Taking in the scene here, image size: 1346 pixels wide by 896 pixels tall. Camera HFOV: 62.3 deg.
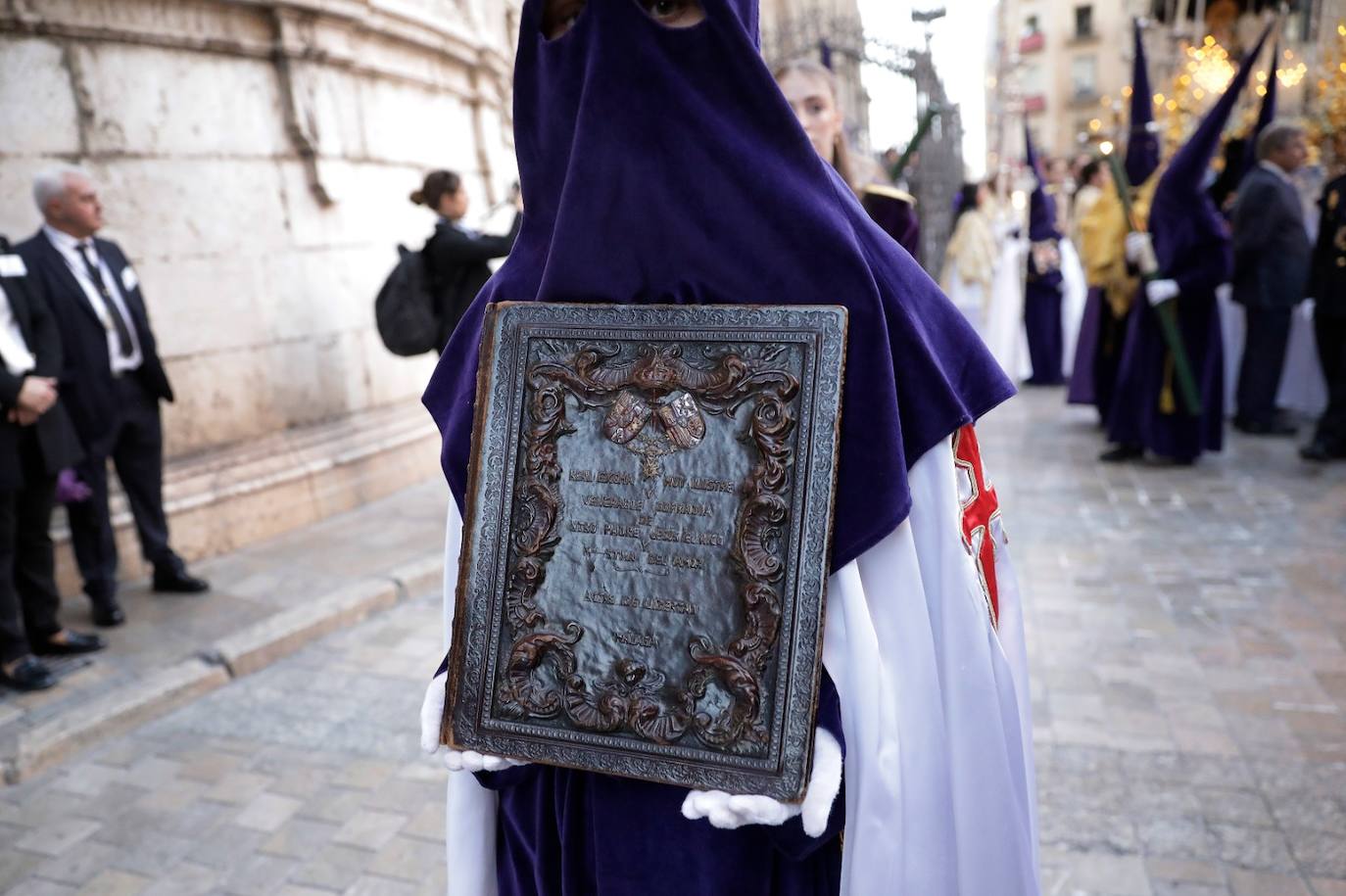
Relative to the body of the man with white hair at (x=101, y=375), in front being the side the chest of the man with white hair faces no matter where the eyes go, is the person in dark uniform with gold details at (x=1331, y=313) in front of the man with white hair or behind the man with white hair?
in front

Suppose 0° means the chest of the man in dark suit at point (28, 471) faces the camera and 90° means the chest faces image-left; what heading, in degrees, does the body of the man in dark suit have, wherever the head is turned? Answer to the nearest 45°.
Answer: approximately 315°

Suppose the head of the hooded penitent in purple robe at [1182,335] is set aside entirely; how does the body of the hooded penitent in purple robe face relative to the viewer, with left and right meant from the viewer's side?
facing to the left of the viewer

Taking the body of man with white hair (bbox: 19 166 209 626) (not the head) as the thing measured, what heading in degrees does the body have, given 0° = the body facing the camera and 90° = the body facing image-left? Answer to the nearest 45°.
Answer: approximately 315°

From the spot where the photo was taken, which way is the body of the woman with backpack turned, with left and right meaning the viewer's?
facing to the right of the viewer

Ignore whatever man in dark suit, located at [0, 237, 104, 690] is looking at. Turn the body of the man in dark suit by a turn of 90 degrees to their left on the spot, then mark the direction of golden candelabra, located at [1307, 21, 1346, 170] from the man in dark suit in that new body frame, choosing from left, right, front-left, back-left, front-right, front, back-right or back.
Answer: front-right

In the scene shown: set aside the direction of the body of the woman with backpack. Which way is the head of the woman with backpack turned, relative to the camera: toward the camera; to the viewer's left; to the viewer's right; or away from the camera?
to the viewer's right

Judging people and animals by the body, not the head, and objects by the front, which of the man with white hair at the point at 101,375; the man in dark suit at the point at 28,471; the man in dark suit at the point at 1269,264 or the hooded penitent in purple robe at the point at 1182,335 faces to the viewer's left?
the hooded penitent in purple robe
